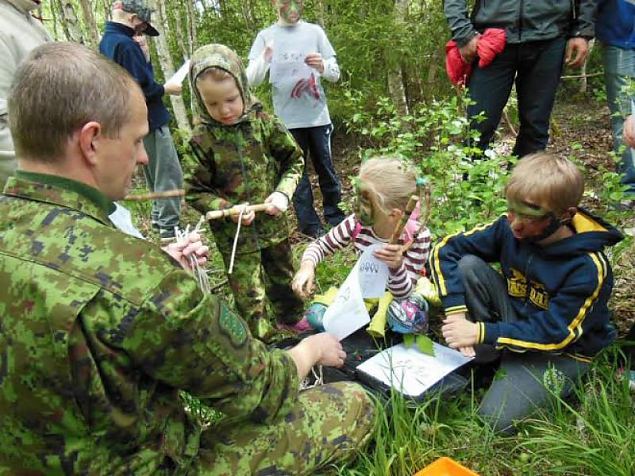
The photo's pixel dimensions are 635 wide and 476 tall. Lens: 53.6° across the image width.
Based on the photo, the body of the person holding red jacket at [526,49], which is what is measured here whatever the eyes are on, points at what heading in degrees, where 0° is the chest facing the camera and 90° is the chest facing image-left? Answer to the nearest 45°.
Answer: approximately 0°

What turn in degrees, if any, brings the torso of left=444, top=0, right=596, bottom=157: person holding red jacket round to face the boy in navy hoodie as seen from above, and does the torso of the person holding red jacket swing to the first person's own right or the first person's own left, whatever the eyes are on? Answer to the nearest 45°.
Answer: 0° — they already face them

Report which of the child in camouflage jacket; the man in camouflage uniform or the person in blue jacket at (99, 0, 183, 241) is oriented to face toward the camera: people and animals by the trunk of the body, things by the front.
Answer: the child in camouflage jacket

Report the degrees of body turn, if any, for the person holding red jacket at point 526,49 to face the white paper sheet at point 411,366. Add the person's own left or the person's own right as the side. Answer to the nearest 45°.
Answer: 0° — they already face it

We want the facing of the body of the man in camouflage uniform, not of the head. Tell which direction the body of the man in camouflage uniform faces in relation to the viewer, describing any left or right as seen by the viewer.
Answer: facing away from the viewer and to the right of the viewer

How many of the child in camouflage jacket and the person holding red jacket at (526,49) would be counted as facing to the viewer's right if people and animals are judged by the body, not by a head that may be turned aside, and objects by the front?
0

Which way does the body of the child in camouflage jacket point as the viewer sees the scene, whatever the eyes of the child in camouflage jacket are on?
toward the camera

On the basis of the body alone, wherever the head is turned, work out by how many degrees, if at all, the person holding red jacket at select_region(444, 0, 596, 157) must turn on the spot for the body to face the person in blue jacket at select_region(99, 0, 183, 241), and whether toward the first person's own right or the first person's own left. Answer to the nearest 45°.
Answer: approximately 90° to the first person's own right

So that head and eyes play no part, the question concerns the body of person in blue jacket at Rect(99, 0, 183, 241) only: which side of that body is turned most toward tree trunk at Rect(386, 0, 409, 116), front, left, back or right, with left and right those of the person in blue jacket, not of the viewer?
front

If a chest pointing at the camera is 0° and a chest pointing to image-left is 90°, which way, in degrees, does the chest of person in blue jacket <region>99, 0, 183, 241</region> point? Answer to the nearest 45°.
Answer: approximately 270°

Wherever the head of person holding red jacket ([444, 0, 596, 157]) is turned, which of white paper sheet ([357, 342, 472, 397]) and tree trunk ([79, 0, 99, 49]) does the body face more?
the white paper sheet

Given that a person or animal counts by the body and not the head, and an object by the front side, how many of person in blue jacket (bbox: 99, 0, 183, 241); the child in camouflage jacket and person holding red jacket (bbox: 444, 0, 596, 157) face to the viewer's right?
1

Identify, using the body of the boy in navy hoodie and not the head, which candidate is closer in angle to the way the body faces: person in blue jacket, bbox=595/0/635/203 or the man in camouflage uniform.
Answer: the man in camouflage uniform

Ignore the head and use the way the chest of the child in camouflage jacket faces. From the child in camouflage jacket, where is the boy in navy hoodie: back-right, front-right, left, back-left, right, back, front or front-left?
front-left

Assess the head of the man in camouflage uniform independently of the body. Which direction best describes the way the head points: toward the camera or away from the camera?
away from the camera

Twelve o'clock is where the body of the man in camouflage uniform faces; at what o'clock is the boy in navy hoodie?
The boy in navy hoodie is roughly at 1 o'clock from the man in camouflage uniform.
